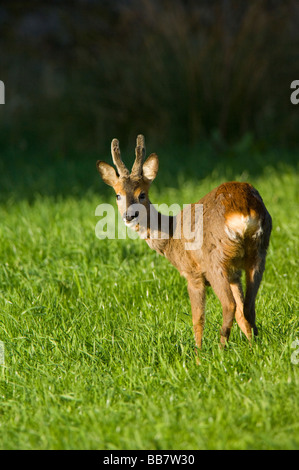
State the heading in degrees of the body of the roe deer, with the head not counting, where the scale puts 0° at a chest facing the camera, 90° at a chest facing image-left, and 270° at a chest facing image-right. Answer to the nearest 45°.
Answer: approximately 135°
